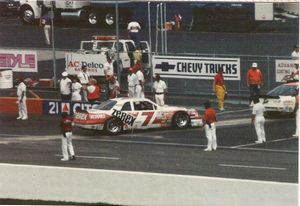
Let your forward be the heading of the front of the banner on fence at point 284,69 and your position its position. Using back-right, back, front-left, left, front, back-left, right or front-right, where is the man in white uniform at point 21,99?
right

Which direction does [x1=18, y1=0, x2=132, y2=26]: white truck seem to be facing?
to the viewer's left

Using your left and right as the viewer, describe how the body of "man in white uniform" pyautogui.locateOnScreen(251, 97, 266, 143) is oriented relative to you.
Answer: facing away from the viewer and to the left of the viewer

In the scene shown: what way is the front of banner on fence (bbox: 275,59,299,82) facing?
toward the camera

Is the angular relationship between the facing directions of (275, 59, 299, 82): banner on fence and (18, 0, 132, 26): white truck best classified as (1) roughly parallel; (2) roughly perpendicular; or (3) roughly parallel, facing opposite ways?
roughly perpendicular

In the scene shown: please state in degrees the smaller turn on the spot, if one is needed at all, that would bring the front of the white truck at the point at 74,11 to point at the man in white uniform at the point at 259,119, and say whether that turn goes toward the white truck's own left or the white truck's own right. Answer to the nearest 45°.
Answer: approximately 135° to the white truck's own left

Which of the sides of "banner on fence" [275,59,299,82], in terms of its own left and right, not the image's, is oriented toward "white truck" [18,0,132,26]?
right

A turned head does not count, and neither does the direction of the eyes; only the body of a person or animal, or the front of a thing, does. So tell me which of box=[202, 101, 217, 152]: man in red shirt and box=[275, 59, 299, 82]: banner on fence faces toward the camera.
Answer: the banner on fence

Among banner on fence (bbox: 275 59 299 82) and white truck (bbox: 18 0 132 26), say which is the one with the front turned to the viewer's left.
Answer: the white truck

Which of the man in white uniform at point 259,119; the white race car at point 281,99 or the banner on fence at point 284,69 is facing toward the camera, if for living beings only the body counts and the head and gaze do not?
the banner on fence
